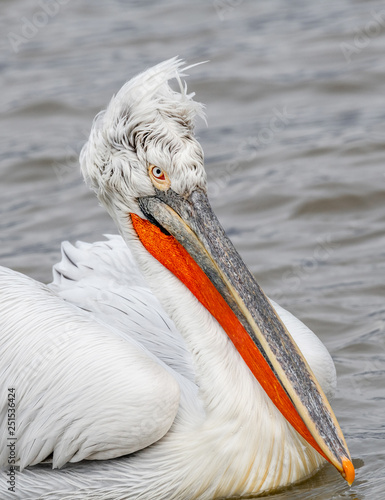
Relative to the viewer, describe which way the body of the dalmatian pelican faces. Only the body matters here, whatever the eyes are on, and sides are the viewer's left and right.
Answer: facing the viewer and to the right of the viewer
